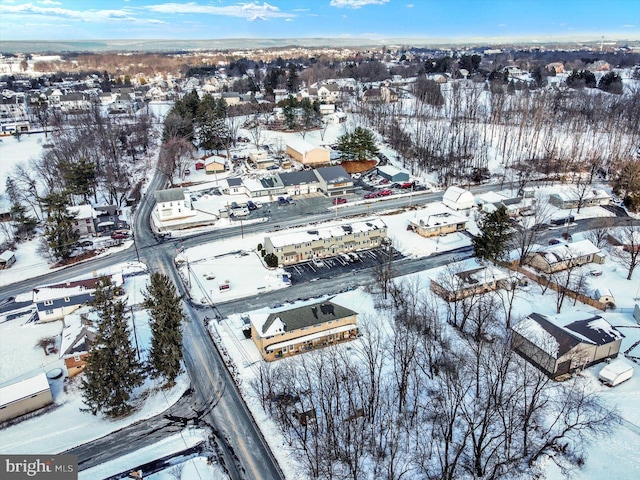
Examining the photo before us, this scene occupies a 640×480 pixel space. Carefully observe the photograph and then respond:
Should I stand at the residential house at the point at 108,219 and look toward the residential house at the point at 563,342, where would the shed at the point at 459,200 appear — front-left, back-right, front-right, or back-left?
front-left

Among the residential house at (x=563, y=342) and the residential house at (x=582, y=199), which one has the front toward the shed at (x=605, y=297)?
the residential house at (x=582, y=199)

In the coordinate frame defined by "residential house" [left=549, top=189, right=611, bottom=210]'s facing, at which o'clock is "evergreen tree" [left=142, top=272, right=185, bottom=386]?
The evergreen tree is roughly at 1 o'clock from the residential house.

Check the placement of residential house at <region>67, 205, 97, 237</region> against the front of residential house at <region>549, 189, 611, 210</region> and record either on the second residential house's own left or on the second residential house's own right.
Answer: on the second residential house's own right

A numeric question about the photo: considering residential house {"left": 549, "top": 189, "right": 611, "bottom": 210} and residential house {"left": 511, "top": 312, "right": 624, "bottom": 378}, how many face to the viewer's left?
0

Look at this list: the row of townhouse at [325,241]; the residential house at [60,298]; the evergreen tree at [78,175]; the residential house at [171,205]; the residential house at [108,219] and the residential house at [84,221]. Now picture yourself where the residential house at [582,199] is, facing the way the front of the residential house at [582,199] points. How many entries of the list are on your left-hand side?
0

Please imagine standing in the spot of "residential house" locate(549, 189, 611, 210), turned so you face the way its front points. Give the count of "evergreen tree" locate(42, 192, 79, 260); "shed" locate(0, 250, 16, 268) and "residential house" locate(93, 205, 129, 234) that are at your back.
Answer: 0

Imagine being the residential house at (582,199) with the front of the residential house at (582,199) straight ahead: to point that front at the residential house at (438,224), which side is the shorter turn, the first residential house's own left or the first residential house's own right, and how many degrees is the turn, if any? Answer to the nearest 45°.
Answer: approximately 45° to the first residential house's own right

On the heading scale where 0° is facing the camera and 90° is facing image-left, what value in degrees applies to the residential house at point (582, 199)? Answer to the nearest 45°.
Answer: approximately 0°

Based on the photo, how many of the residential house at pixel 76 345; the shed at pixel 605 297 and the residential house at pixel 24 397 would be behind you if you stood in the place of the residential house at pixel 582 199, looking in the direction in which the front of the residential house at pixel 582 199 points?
0

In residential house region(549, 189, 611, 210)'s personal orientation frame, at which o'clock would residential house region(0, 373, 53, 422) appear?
residential house region(0, 373, 53, 422) is roughly at 1 o'clock from residential house region(549, 189, 611, 210).

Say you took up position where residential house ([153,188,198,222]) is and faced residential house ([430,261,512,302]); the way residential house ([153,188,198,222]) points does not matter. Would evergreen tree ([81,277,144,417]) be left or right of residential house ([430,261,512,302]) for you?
right
